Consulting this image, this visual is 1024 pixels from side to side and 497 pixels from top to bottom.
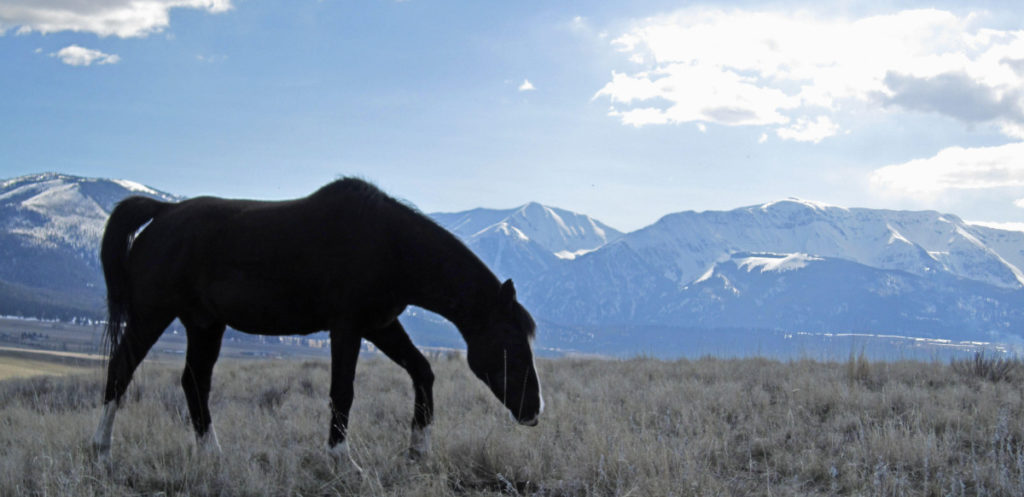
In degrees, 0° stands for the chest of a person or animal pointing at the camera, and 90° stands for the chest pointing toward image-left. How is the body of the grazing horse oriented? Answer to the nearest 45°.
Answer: approximately 270°
